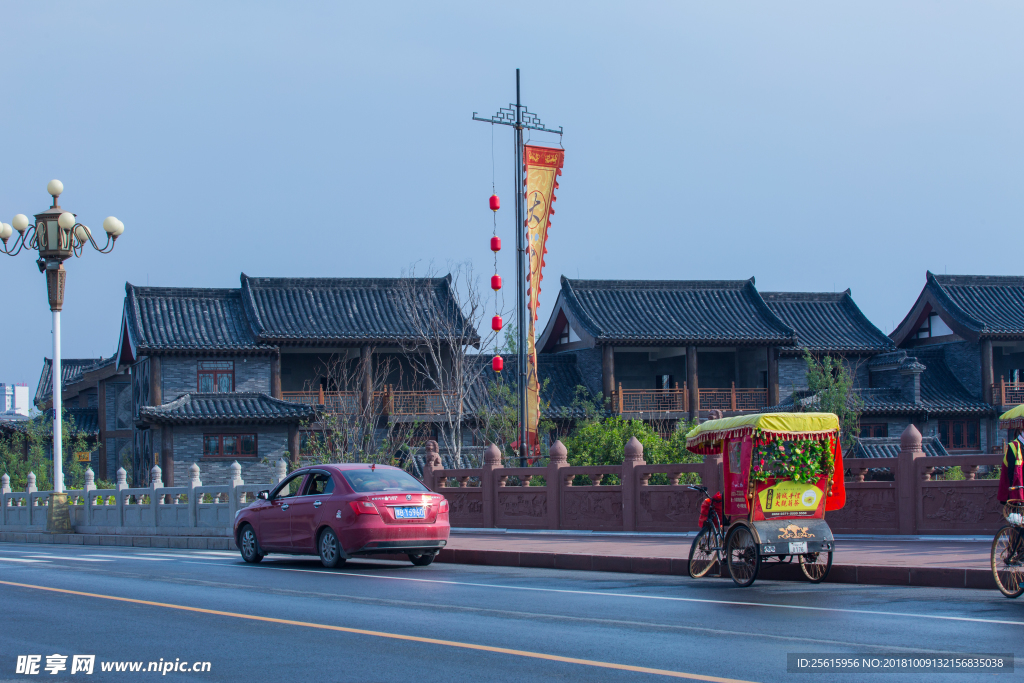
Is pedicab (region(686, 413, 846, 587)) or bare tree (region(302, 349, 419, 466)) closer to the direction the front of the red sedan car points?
the bare tree

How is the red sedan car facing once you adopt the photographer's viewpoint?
facing away from the viewer and to the left of the viewer

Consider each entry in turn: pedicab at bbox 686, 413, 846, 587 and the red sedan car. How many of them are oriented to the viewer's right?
0

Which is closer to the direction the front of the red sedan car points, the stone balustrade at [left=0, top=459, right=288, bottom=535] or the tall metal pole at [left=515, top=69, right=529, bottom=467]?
the stone balustrade

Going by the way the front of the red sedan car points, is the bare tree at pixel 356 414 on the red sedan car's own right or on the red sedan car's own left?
on the red sedan car's own right

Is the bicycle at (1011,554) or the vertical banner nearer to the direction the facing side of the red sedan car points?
the vertical banner

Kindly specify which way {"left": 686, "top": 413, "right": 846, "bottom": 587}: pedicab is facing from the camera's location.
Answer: facing away from the viewer and to the left of the viewer

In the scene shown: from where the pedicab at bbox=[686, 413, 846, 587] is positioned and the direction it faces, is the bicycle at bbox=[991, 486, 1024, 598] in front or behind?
behind

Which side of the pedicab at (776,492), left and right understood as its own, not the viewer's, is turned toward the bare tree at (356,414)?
front

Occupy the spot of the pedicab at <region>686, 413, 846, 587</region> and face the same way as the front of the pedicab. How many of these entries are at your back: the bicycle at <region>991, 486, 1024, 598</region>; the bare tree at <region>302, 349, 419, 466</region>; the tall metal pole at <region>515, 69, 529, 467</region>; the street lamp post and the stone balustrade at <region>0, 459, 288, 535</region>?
1

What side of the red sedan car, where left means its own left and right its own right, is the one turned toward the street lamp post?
front

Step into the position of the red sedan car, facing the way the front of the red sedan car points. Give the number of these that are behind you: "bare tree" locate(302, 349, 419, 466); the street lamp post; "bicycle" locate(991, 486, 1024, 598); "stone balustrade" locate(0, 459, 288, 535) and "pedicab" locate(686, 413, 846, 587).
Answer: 2

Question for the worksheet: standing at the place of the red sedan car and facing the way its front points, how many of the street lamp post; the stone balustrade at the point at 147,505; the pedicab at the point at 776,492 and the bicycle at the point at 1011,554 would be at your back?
2
